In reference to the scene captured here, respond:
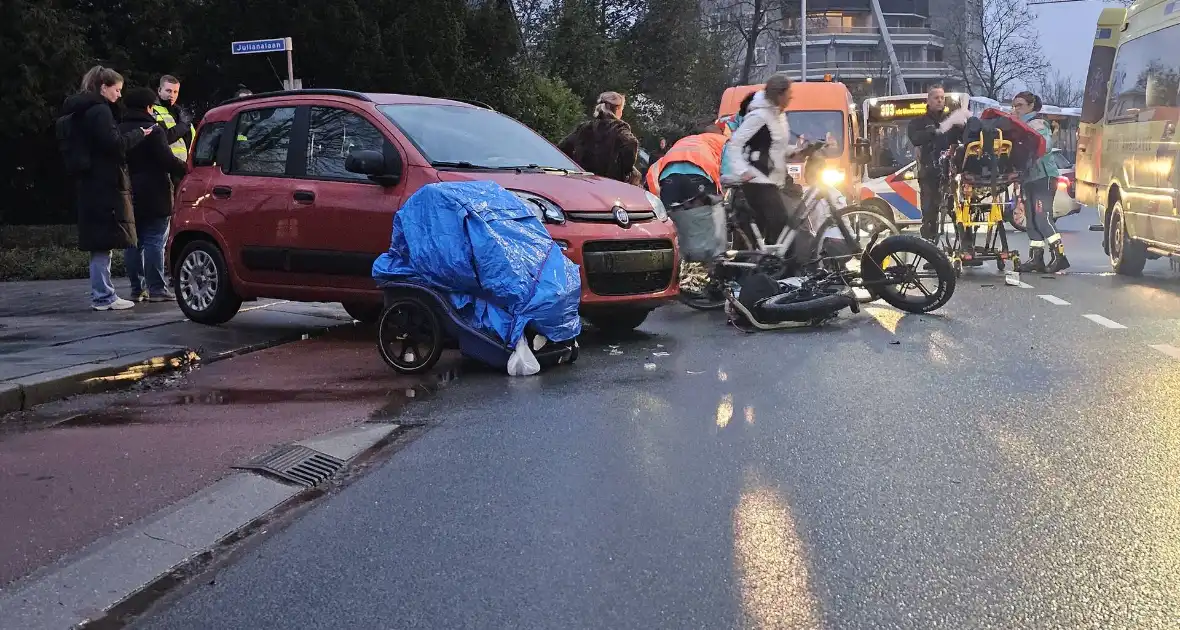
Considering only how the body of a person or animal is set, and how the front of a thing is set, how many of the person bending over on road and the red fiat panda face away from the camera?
1

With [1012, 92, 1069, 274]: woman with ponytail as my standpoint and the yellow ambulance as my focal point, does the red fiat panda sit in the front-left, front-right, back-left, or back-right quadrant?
back-right

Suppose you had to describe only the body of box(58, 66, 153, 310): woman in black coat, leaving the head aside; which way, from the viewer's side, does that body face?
to the viewer's right

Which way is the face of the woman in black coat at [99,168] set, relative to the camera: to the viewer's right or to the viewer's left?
to the viewer's right

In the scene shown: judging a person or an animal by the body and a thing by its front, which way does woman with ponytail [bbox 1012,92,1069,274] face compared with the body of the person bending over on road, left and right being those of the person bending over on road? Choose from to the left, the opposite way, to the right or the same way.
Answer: to the left

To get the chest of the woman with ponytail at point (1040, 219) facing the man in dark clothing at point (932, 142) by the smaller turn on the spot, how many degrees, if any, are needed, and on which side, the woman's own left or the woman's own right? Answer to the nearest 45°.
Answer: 0° — they already face them

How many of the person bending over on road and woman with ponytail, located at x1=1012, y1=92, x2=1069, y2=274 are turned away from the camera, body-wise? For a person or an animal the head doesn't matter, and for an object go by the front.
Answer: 1

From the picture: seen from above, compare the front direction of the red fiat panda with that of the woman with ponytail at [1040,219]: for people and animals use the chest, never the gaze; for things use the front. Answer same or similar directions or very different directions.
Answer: very different directions

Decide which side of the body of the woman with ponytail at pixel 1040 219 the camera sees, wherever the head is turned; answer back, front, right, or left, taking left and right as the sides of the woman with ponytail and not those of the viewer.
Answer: left

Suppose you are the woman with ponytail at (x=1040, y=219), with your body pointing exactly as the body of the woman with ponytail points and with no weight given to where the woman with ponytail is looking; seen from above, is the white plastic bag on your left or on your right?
on your left

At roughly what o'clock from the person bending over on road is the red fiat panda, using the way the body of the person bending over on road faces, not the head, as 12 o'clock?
The red fiat panda is roughly at 8 o'clock from the person bending over on road.

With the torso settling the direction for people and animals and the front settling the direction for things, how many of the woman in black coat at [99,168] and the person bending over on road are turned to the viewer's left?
0

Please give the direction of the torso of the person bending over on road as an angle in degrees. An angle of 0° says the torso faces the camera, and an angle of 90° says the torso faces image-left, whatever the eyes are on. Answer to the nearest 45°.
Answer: approximately 180°
